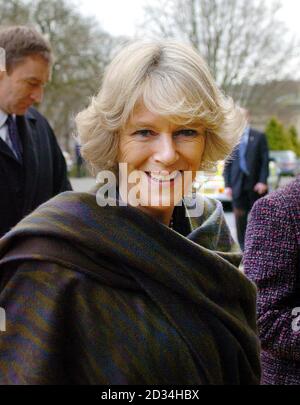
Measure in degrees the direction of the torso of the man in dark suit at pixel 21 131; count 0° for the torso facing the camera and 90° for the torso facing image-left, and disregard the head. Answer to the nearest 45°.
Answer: approximately 315°

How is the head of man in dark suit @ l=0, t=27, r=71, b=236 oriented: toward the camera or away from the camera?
toward the camera

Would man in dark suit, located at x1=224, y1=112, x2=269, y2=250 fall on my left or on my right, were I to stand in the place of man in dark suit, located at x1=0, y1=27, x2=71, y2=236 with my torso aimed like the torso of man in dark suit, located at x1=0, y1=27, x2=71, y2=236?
on my left

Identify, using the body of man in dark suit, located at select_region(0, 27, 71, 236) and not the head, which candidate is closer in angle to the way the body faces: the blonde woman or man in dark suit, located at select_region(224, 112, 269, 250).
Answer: the blonde woman

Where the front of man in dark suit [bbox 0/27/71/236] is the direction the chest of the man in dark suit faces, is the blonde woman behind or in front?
in front

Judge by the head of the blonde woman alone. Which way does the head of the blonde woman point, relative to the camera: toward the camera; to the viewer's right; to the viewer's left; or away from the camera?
toward the camera
